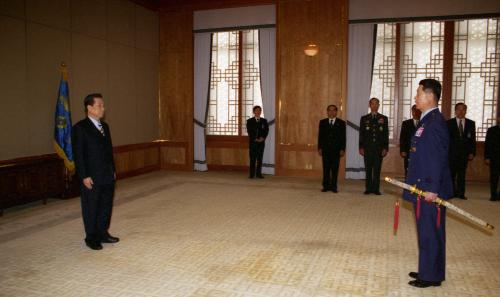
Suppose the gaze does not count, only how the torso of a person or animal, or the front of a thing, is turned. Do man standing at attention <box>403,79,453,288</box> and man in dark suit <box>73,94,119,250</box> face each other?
yes

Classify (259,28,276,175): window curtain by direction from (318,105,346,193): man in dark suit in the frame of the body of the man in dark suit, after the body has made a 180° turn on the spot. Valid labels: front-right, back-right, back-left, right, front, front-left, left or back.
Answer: front-left

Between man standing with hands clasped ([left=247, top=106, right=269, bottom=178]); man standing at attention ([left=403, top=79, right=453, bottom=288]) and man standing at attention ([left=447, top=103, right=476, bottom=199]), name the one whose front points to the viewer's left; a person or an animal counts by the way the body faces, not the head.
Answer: man standing at attention ([left=403, top=79, right=453, bottom=288])

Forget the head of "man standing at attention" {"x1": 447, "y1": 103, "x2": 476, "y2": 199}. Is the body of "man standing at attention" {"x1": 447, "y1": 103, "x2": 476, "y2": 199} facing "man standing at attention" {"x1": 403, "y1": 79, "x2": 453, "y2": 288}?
yes

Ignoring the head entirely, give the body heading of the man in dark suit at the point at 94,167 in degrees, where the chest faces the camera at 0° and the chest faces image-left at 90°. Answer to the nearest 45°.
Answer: approximately 315°

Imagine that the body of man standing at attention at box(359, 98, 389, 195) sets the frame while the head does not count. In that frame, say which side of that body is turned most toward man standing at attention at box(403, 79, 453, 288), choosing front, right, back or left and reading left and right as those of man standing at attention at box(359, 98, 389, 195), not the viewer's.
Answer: front

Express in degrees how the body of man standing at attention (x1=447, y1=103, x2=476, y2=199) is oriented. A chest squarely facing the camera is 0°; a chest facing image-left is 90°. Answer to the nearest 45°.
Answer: approximately 0°

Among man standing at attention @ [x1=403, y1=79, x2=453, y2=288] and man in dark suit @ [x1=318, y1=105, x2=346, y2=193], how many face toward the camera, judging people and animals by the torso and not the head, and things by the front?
1

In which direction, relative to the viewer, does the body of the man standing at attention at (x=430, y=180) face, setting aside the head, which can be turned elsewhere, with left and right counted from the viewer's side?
facing to the left of the viewer

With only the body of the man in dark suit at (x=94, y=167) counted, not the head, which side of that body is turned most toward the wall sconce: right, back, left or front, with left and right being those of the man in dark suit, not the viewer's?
left

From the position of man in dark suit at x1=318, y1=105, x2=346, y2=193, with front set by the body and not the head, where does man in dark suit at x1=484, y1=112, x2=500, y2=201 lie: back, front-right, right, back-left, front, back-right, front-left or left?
left

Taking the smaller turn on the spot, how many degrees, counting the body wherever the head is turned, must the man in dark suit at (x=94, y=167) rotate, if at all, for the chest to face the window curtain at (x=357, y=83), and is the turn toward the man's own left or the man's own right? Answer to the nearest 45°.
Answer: approximately 90° to the man's own left

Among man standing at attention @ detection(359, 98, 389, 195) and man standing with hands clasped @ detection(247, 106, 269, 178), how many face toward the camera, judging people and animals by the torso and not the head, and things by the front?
2

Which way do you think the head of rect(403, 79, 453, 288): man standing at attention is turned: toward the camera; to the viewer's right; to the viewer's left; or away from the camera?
to the viewer's left

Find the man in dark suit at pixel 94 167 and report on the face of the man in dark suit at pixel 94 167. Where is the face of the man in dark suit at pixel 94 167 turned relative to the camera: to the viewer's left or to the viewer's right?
to the viewer's right
